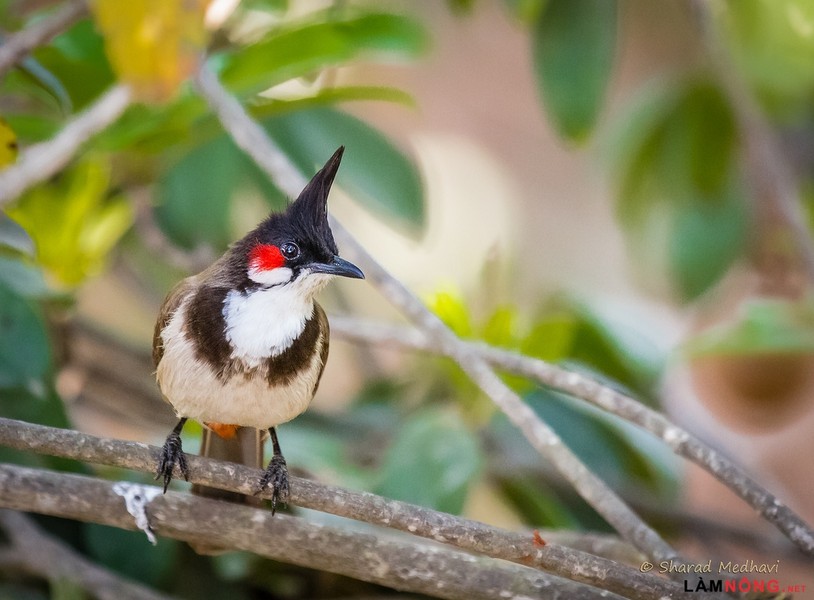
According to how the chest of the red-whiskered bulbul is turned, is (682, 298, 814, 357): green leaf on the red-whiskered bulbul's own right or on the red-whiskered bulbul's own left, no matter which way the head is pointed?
on the red-whiskered bulbul's own left

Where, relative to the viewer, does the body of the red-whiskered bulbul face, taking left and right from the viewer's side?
facing the viewer and to the right of the viewer

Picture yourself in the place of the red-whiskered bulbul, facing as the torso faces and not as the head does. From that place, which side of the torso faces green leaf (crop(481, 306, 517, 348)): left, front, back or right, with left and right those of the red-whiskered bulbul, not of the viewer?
back
